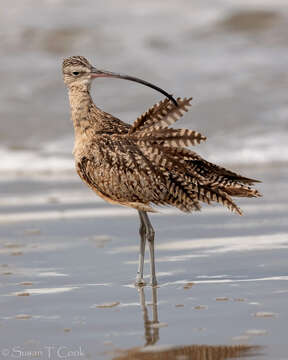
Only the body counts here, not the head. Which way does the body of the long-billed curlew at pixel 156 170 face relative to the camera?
to the viewer's left
